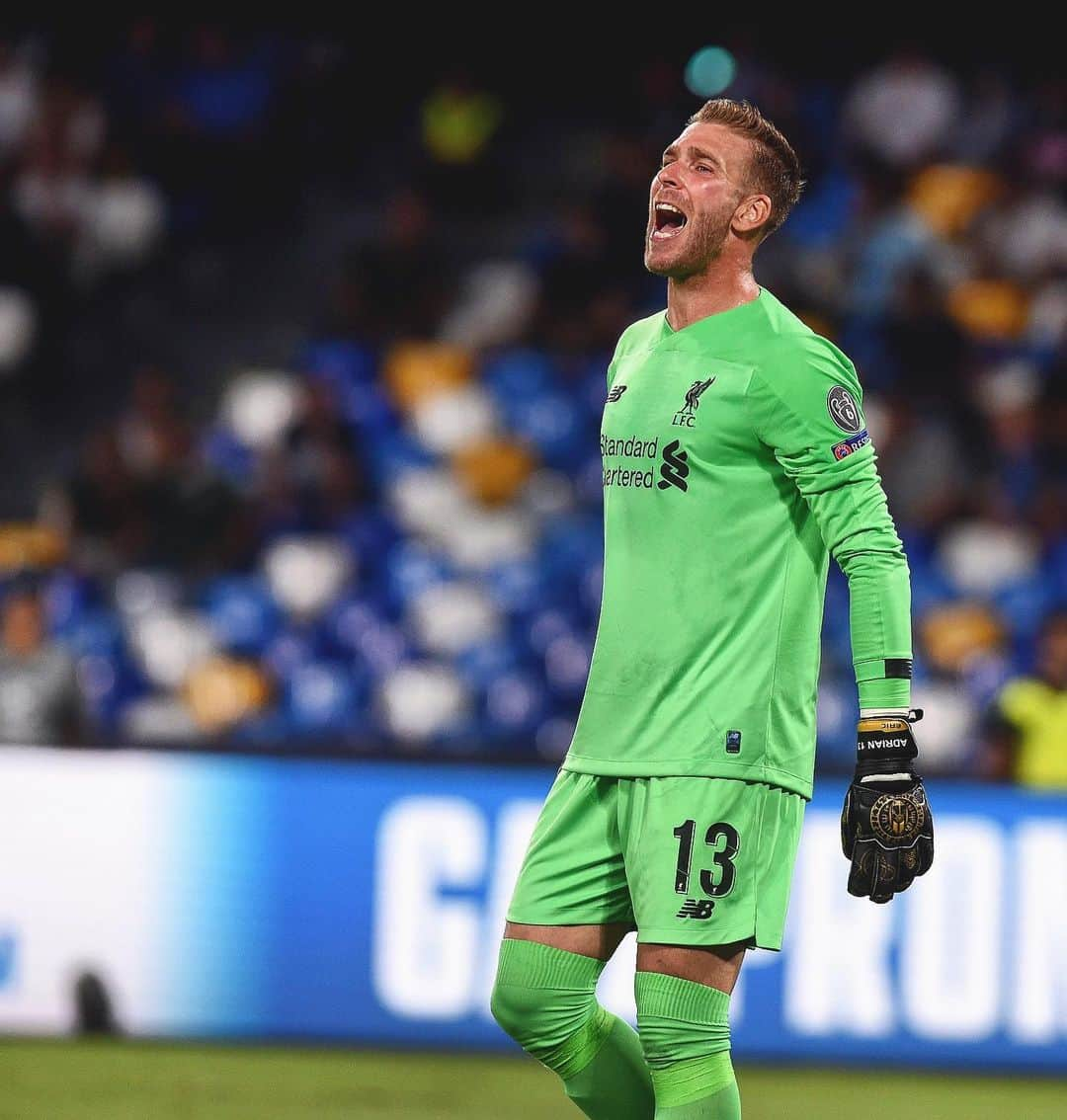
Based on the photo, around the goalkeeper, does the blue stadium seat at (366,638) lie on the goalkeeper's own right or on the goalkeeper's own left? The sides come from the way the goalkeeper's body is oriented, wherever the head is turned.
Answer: on the goalkeeper's own right

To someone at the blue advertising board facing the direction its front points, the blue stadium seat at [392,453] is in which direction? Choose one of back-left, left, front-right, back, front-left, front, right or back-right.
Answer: back

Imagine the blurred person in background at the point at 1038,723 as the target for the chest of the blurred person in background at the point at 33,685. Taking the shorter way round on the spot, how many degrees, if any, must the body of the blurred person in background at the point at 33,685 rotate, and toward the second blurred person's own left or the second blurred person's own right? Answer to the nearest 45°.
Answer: approximately 90° to the second blurred person's own left

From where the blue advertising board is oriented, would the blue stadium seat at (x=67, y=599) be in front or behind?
behind

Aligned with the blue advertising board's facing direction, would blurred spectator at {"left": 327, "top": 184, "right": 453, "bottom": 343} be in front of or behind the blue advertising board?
behind

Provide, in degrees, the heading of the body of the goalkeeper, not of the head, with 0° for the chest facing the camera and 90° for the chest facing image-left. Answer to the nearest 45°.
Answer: approximately 45°

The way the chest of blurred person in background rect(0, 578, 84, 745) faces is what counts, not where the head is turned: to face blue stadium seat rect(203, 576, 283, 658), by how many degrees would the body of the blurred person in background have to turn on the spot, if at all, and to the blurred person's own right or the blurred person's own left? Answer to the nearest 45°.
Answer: approximately 135° to the blurred person's own left

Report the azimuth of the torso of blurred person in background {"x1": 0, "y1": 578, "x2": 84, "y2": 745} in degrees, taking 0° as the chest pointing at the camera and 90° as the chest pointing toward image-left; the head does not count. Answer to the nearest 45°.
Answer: approximately 0°

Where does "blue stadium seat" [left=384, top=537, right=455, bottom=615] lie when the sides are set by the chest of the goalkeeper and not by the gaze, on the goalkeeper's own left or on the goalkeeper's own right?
on the goalkeeper's own right

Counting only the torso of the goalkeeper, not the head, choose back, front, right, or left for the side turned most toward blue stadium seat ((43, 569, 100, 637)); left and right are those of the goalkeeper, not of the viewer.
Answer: right

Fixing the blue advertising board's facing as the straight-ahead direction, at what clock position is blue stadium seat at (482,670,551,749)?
The blue stadium seat is roughly at 6 o'clock from the blue advertising board.

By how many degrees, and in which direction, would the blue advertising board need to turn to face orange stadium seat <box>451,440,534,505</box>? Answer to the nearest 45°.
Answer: approximately 180°

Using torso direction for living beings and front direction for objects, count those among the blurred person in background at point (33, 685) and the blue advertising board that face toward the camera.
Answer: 2

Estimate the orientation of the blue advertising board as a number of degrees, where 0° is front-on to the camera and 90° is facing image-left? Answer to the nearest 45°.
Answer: approximately 0°
